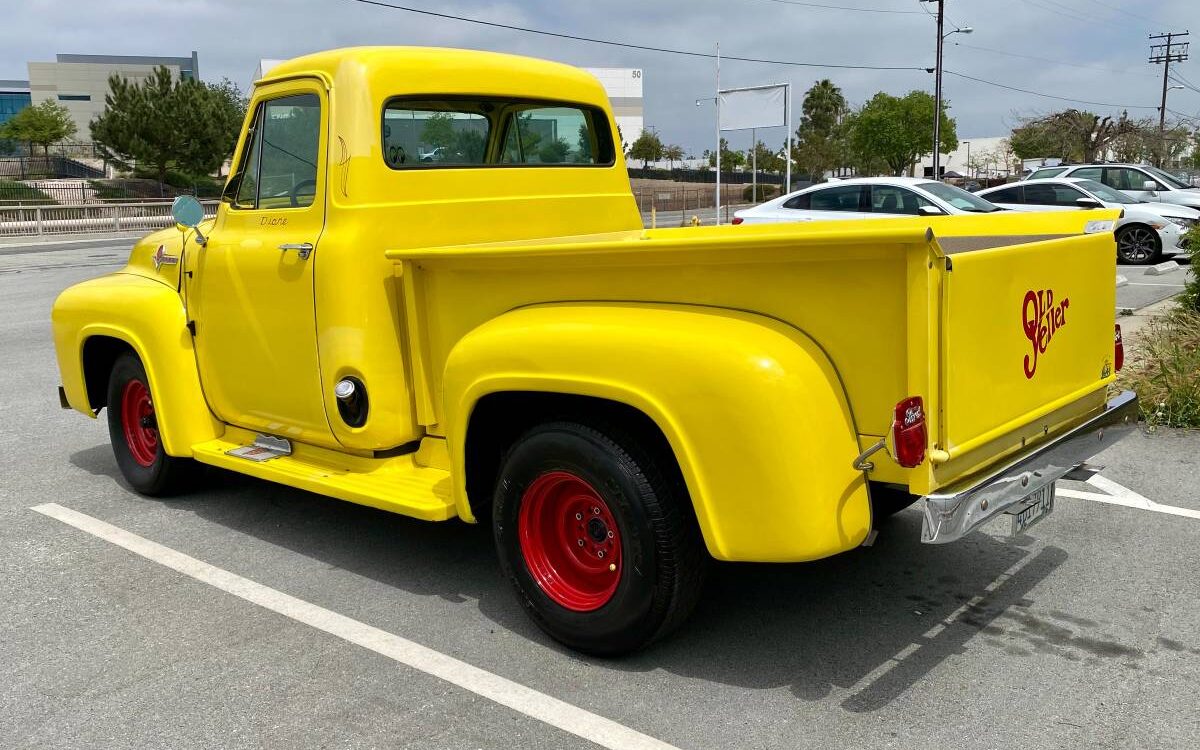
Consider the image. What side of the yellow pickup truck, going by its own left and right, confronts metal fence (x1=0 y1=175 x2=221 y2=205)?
front

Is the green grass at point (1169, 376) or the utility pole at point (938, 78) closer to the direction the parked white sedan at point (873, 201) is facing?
the green grass

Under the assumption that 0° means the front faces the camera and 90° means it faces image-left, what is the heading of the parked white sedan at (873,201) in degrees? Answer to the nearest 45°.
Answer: approximately 315°

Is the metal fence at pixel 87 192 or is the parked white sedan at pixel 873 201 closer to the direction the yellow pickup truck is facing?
the metal fence

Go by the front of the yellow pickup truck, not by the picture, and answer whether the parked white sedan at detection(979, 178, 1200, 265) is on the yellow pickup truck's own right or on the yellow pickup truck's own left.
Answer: on the yellow pickup truck's own right

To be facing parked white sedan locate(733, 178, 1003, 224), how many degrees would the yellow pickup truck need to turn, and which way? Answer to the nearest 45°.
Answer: approximately 45° to its right

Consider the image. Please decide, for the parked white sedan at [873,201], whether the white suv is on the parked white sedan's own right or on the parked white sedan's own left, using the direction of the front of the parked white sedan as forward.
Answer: on the parked white sedan's own left

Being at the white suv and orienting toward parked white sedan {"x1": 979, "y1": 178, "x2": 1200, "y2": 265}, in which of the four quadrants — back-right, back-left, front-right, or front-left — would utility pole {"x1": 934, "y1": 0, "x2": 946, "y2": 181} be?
back-right

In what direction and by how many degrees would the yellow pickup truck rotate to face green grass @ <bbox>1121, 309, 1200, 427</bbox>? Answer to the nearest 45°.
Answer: approximately 90° to its right

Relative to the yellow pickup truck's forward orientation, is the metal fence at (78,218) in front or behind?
in front

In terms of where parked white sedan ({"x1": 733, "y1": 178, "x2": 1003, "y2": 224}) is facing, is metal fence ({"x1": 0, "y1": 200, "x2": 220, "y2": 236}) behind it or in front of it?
behind

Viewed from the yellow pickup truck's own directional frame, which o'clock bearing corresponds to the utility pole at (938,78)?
The utility pole is roughly at 2 o'clock from the yellow pickup truck.

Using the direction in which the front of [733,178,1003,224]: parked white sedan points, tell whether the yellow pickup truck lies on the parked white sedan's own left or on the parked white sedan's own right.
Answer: on the parked white sedan's own right

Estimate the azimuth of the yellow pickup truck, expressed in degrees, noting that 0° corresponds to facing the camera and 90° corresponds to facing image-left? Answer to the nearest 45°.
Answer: approximately 135°

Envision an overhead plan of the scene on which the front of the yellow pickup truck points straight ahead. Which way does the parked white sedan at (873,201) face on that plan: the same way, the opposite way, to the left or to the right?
the opposite way

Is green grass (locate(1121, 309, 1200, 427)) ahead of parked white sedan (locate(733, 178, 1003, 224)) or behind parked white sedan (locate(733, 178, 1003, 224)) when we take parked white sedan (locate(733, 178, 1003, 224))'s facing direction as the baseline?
ahead
